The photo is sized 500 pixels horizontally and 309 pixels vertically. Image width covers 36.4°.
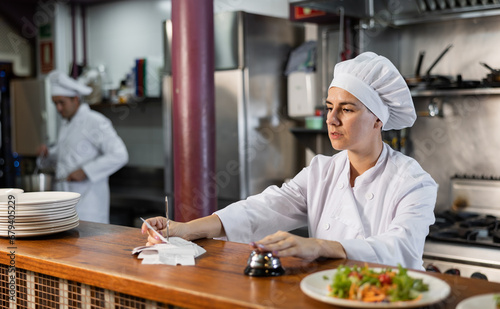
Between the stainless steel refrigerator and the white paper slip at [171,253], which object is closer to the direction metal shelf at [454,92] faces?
the white paper slip

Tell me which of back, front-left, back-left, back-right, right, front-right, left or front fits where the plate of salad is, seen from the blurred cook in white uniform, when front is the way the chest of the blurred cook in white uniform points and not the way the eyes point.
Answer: front-left

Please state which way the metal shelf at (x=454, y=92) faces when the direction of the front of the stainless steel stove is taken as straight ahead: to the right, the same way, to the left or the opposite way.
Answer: the same way

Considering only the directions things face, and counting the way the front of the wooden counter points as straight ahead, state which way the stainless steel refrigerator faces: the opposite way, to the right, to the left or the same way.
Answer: the same way

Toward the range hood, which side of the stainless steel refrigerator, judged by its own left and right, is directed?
left

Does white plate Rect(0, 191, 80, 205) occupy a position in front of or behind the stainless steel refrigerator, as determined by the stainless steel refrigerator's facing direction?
in front

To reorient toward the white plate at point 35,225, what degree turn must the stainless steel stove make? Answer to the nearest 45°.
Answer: approximately 45° to its right

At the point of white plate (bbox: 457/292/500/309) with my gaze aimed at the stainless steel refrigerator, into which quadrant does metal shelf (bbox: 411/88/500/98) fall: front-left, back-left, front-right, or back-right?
front-right

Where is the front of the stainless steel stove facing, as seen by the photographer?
facing the viewer

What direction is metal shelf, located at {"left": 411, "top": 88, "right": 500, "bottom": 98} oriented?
toward the camera

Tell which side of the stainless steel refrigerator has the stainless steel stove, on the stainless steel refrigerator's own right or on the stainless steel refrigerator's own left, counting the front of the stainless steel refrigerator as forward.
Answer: on the stainless steel refrigerator's own left

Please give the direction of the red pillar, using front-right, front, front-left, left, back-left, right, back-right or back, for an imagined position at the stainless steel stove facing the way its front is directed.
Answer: right

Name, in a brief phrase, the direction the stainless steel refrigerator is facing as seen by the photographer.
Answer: facing the viewer and to the left of the viewer

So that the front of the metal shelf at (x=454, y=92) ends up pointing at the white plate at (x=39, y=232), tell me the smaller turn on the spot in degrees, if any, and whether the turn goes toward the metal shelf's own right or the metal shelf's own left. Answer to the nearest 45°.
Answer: approximately 45° to the metal shelf's own right

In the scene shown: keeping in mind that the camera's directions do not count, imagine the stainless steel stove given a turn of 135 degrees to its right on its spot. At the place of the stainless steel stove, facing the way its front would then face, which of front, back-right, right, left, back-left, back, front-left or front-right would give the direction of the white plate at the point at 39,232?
left

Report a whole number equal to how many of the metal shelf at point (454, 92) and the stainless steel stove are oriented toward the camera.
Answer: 2

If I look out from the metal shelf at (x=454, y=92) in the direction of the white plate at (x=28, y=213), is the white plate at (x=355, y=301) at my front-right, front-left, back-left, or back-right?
front-left
